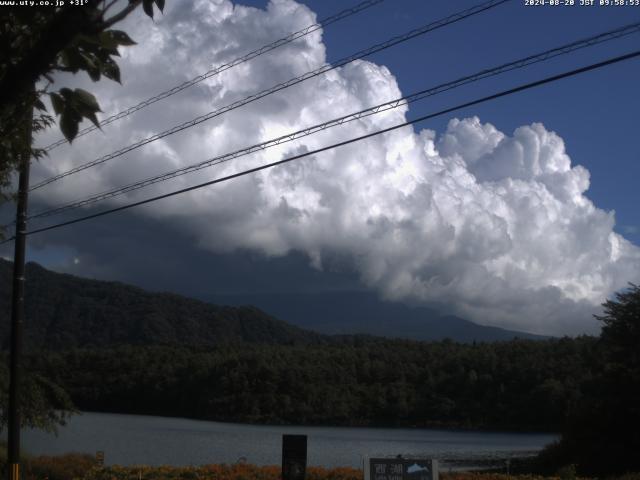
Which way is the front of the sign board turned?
toward the camera

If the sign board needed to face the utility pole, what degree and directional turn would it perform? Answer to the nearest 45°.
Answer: approximately 135° to its right
